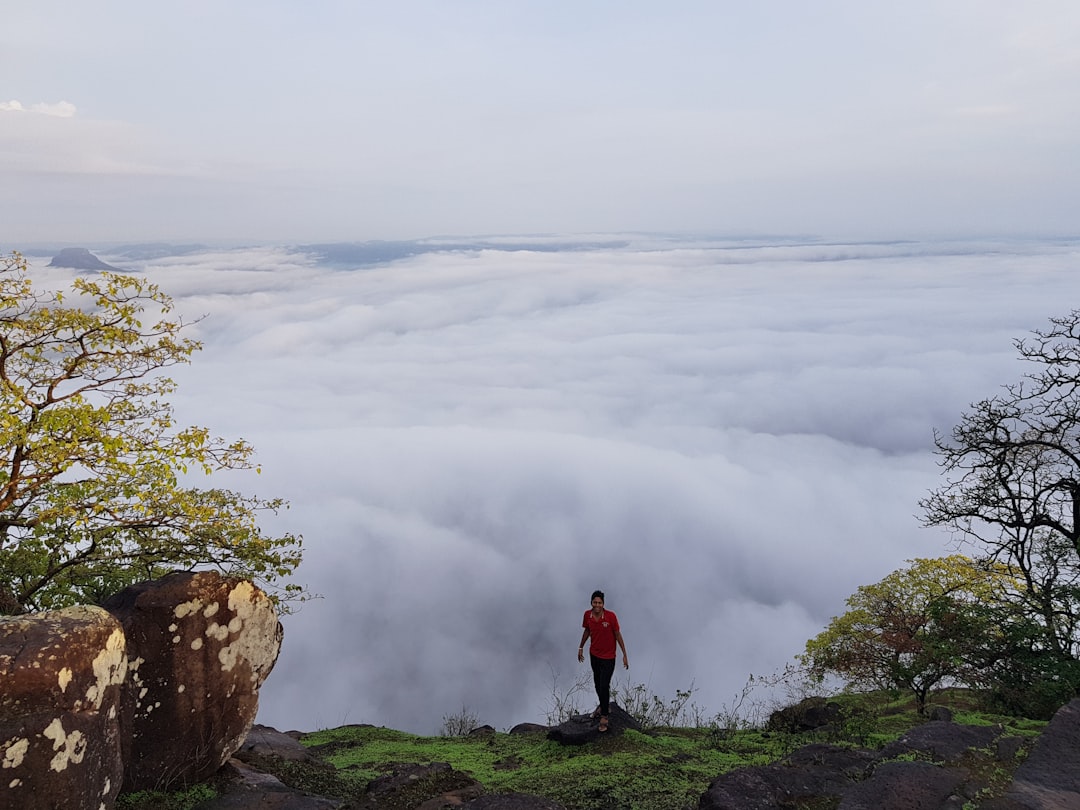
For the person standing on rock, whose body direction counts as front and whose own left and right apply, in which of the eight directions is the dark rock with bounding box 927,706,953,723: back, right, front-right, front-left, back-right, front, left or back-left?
left

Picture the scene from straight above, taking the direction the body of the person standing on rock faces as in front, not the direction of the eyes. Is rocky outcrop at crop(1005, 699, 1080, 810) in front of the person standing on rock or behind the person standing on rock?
in front

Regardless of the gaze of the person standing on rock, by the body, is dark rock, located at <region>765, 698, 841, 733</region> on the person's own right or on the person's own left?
on the person's own left

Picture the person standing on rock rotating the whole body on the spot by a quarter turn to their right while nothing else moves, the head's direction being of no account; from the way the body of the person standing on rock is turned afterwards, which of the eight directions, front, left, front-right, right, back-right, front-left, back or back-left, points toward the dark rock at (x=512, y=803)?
left

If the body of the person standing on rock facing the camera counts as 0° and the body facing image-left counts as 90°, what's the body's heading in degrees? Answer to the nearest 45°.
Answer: approximately 0°

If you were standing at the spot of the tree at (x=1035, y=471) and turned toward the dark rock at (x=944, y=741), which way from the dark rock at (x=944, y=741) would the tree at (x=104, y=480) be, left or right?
right

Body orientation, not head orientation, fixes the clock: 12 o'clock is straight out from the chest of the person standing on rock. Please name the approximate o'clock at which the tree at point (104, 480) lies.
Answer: The tree is roughly at 3 o'clock from the person standing on rock.
